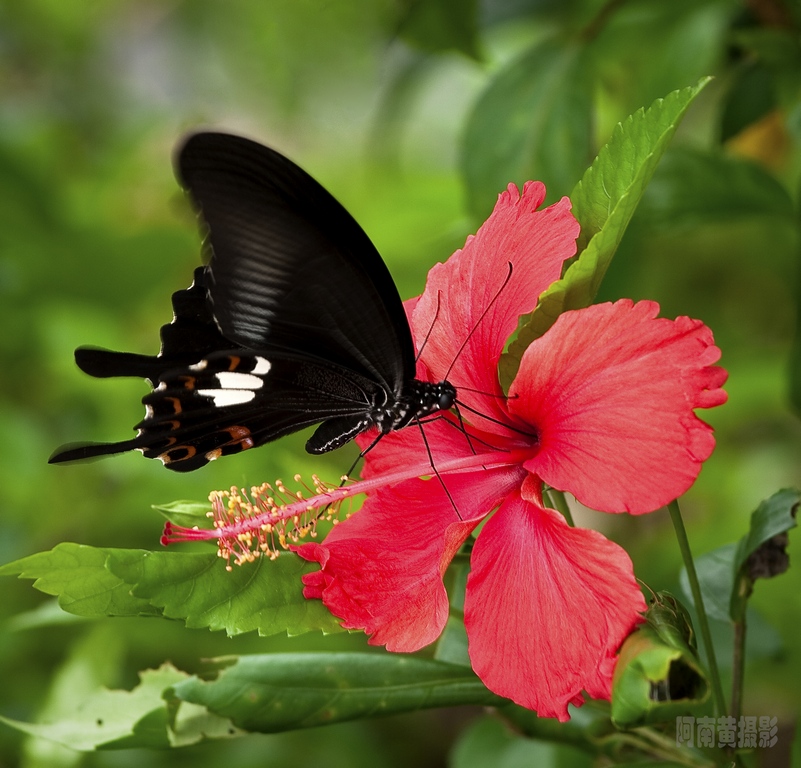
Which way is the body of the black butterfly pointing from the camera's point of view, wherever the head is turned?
to the viewer's right
